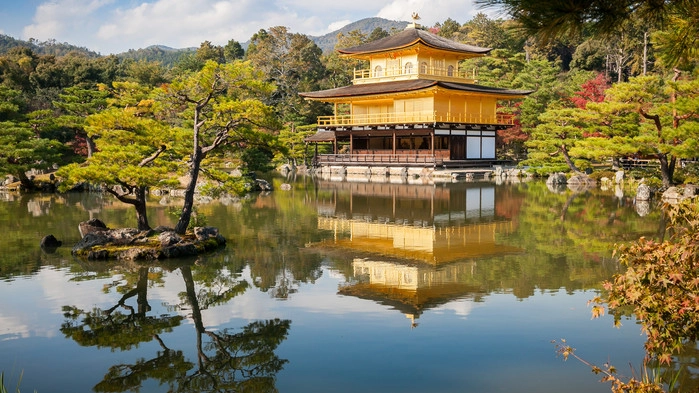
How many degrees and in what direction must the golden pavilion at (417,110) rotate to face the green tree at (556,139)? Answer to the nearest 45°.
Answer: approximately 90° to its left

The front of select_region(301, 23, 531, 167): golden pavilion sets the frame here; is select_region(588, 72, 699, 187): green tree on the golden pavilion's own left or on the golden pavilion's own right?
on the golden pavilion's own left

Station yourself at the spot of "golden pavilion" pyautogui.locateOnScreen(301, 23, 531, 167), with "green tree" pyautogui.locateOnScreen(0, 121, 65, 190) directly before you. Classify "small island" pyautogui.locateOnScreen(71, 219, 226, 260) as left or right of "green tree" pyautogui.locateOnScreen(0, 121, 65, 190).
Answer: left

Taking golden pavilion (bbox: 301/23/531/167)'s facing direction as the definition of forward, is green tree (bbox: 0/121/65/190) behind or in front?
in front

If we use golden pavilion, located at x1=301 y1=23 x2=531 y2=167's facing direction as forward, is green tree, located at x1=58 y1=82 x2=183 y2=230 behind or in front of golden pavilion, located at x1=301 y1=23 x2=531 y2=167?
in front

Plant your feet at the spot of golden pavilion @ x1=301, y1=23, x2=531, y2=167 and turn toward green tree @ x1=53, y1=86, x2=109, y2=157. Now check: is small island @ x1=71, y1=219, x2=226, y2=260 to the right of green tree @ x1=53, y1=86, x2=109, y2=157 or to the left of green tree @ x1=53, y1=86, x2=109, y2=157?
left

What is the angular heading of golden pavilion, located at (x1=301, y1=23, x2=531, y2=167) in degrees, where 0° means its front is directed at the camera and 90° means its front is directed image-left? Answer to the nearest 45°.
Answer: approximately 45°
